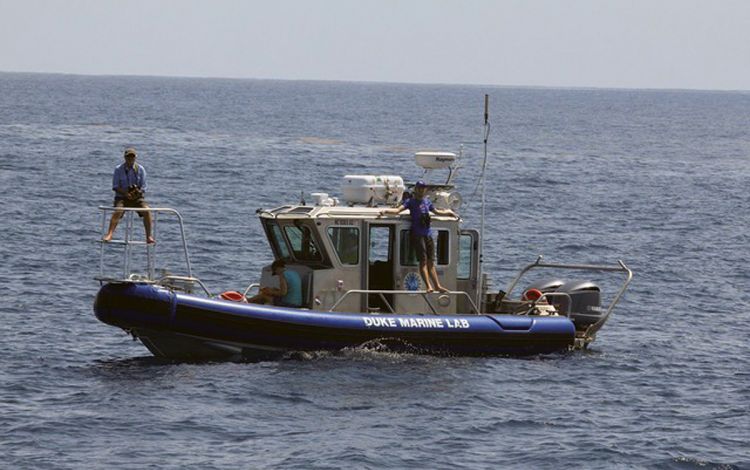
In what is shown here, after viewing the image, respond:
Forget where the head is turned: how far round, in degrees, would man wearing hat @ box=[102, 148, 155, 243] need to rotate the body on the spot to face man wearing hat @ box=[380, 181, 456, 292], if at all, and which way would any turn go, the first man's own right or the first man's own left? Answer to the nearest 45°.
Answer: approximately 90° to the first man's own left

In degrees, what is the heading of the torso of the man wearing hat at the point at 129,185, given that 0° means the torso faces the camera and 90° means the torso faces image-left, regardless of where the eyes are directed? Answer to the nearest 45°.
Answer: approximately 0°

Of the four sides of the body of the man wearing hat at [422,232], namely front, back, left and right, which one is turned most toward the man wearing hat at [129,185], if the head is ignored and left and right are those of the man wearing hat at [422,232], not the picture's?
right

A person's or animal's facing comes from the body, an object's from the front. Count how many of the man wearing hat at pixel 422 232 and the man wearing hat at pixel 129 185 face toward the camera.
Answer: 2

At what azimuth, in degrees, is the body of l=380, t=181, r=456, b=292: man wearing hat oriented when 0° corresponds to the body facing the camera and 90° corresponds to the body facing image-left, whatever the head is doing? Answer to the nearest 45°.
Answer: approximately 0°
